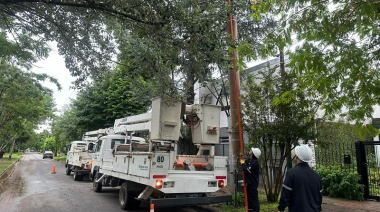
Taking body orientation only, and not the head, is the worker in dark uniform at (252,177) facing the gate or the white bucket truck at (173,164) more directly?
the white bucket truck

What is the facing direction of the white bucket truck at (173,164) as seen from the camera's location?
facing away from the viewer and to the left of the viewer

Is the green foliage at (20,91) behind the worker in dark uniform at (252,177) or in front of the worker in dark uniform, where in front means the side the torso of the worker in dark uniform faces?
in front

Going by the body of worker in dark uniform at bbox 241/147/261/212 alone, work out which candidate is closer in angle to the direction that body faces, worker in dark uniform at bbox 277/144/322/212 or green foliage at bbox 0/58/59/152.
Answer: the green foliage

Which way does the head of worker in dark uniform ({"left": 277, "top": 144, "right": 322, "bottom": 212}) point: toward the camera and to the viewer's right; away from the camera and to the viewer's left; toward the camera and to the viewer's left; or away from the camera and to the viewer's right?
away from the camera and to the viewer's left

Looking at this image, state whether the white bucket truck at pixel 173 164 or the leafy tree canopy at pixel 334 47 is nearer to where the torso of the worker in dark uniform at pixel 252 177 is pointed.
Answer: the white bucket truck

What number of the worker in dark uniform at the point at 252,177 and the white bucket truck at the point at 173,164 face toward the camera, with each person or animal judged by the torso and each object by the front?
0

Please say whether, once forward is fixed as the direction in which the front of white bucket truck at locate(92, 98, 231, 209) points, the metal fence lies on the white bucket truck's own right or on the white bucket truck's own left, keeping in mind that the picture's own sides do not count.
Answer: on the white bucket truck's own right

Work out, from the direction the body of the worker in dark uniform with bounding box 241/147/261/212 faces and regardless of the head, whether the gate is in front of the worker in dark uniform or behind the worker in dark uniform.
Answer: behind

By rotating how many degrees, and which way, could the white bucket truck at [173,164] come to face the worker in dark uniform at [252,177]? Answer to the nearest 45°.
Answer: approximately 135° to its right

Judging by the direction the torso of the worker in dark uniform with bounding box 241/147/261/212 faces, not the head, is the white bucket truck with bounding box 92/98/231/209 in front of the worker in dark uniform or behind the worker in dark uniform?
in front

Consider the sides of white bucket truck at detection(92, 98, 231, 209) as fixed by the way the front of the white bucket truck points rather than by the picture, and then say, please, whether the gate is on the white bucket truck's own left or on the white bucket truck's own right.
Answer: on the white bucket truck's own right

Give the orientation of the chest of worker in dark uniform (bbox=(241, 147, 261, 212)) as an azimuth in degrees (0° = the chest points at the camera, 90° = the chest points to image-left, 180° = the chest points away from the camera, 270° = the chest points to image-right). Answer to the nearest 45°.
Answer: approximately 90°
